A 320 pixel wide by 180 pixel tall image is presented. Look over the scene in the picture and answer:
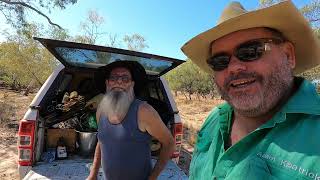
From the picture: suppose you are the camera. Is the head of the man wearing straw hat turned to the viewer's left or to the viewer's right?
to the viewer's left

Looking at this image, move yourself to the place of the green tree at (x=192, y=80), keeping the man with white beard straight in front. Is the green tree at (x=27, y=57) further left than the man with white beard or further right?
right

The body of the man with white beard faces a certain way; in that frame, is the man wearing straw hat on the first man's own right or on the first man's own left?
on the first man's own left

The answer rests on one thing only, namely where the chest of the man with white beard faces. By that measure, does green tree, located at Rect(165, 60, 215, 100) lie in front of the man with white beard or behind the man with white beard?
behind

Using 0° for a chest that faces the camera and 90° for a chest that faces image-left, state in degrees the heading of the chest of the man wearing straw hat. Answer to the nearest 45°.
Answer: approximately 45°

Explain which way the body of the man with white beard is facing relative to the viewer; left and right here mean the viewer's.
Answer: facing the viewer and to the left of the viewer

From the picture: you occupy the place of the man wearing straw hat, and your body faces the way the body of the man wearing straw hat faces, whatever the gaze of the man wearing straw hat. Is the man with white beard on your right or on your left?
on your right

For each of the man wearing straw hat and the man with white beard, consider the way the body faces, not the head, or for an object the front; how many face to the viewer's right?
0

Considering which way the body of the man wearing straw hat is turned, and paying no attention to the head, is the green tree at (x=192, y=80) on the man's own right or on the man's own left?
on the man's own right

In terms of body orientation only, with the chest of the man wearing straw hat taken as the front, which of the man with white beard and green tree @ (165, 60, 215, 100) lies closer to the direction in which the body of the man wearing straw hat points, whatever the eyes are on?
the man with white beard
